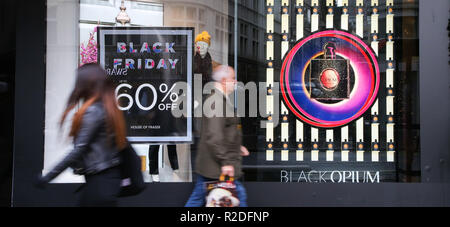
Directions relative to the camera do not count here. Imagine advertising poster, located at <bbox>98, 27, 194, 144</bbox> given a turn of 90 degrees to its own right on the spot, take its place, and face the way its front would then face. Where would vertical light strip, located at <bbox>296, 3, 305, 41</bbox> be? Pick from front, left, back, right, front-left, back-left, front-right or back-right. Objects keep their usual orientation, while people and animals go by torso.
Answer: back

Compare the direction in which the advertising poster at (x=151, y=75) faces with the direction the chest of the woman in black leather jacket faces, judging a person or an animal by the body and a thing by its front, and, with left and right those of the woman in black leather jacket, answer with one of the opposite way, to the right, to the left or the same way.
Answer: to the left

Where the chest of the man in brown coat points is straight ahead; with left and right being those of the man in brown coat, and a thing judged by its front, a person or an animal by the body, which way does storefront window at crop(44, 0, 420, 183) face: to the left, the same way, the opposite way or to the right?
to the right

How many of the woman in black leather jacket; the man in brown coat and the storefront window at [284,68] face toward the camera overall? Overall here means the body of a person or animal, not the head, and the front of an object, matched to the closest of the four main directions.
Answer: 1

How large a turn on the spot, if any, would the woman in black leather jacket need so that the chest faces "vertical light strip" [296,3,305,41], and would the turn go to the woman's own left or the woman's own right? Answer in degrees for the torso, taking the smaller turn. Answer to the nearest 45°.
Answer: approximately 135° to the woman's own right

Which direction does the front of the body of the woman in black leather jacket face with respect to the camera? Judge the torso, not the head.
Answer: to the viewer's left

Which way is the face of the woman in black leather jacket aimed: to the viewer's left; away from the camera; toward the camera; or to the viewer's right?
to the viewer's left

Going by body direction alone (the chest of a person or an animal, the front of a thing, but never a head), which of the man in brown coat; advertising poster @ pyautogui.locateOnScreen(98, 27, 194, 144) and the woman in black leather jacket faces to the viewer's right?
the man in brown coat

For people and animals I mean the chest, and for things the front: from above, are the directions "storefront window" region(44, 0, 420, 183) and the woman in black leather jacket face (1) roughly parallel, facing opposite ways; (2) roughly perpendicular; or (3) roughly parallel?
roughly perpendicular

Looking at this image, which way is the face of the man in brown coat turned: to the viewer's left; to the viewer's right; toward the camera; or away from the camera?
to the viewer's right
